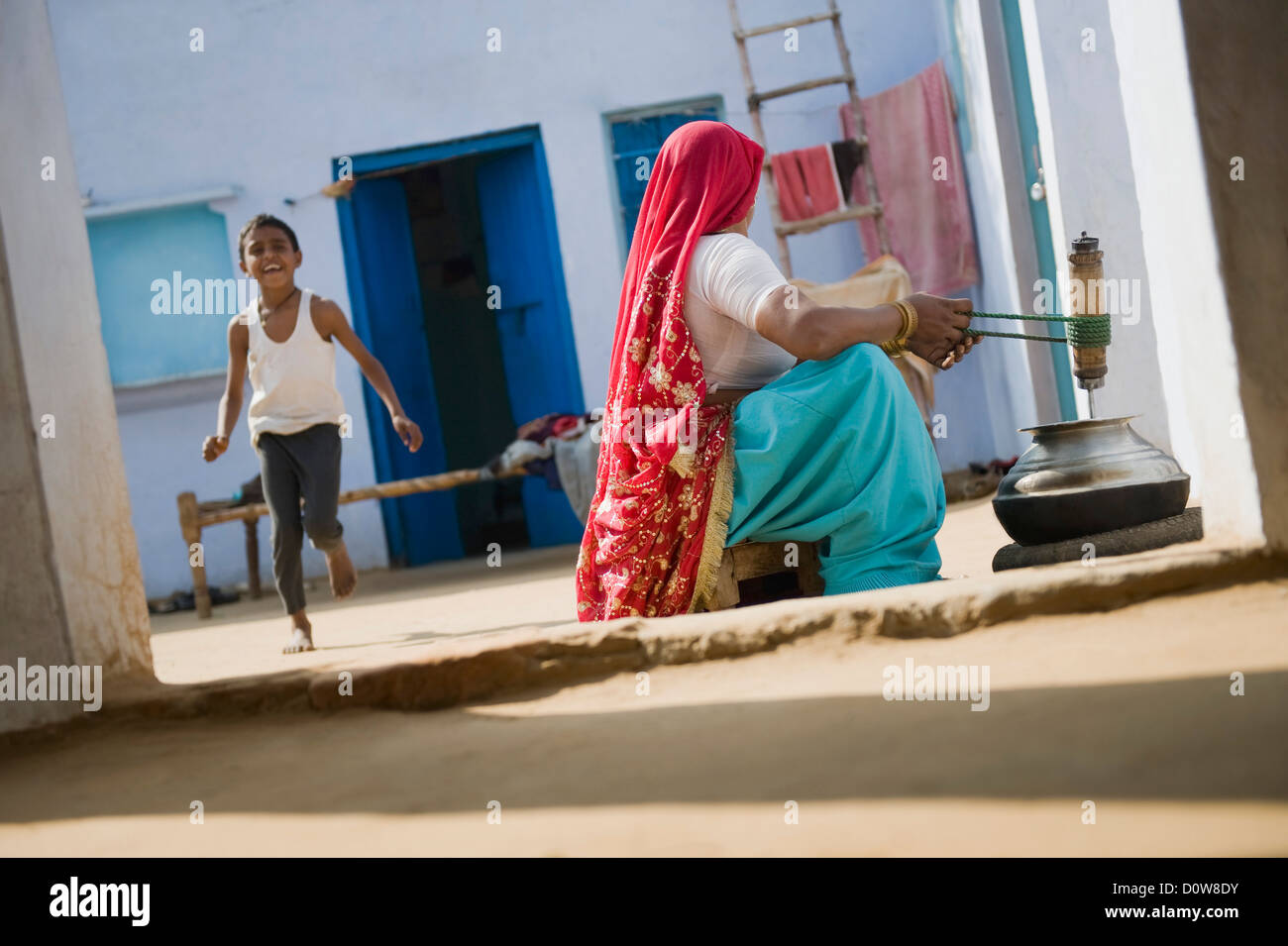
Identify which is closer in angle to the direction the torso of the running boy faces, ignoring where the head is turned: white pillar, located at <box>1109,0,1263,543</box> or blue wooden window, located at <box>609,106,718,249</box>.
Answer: the white pillar

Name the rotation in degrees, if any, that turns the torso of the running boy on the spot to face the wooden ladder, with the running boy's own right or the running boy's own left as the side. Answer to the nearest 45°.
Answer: approximately 135° to the running boy's own left

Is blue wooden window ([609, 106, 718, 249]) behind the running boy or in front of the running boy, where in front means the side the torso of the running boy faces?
behind

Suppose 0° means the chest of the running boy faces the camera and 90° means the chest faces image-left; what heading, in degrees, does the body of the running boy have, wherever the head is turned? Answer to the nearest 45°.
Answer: approximately 0°

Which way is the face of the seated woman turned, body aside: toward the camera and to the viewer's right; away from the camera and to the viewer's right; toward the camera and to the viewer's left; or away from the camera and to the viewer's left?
away from the camera and to the viewer's right
